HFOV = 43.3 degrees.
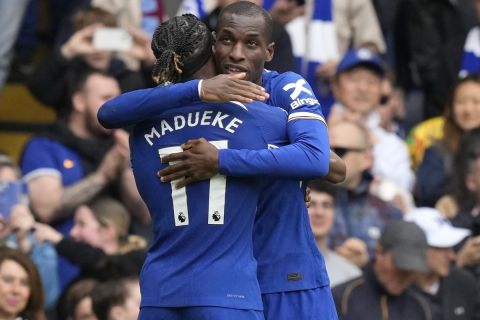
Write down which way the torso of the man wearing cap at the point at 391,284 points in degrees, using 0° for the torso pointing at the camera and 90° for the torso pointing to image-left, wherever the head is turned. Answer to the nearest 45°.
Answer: approximately 315°

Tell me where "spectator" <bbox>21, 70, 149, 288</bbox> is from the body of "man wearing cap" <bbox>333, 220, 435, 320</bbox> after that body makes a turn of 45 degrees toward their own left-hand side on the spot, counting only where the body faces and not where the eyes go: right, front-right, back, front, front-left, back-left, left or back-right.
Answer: back

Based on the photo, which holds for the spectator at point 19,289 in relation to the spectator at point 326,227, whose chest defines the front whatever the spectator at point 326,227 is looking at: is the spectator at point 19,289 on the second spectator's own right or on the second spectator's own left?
on the second spectator's own right
